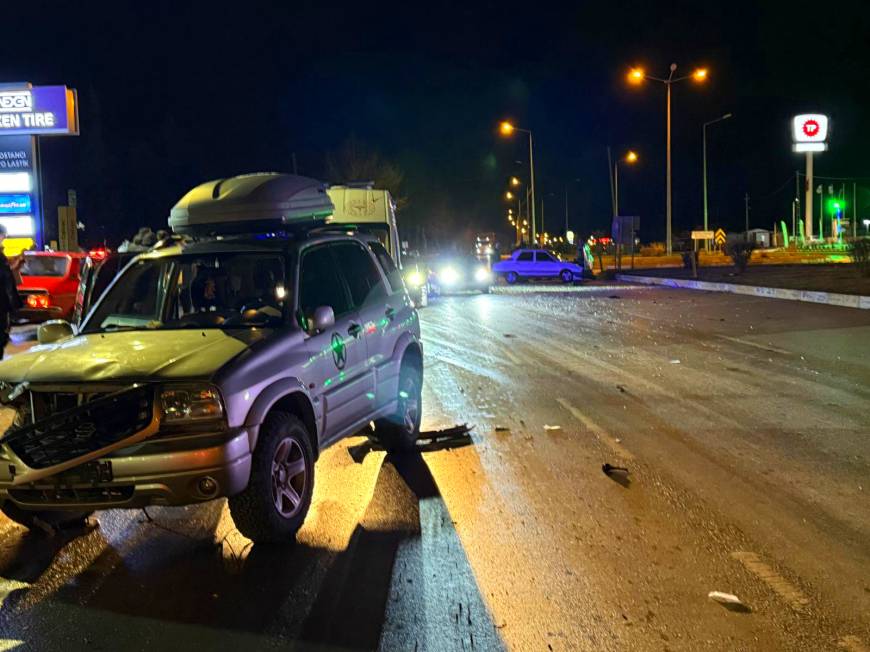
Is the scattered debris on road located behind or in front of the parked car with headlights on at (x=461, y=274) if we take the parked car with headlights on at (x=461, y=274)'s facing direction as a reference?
in front

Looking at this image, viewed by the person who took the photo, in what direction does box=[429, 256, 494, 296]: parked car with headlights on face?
facing the viewer

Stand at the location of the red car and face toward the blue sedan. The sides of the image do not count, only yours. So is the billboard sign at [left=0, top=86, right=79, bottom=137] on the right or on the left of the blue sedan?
left

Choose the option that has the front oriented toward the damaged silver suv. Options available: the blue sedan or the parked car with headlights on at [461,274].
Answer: the parked car with headlights on

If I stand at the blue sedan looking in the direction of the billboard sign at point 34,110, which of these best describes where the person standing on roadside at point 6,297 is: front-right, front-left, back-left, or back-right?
front-left

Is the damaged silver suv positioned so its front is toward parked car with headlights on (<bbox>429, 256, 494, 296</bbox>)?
no

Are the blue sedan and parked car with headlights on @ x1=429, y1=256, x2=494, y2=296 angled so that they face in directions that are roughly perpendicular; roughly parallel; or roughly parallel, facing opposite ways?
roughly perpendicular

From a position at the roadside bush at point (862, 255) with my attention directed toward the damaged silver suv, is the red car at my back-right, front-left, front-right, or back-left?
front-right

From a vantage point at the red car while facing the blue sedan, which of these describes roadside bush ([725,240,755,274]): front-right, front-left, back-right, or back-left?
front-right

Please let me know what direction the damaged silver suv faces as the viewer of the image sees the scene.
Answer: facing the viewer and to the left of the viewer

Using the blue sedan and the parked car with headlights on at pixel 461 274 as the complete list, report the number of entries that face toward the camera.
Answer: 1

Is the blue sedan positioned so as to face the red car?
no

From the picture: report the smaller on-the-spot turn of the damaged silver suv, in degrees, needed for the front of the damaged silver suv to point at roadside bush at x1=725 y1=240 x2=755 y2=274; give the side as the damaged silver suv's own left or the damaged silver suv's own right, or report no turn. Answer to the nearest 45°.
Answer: approximately 180°
